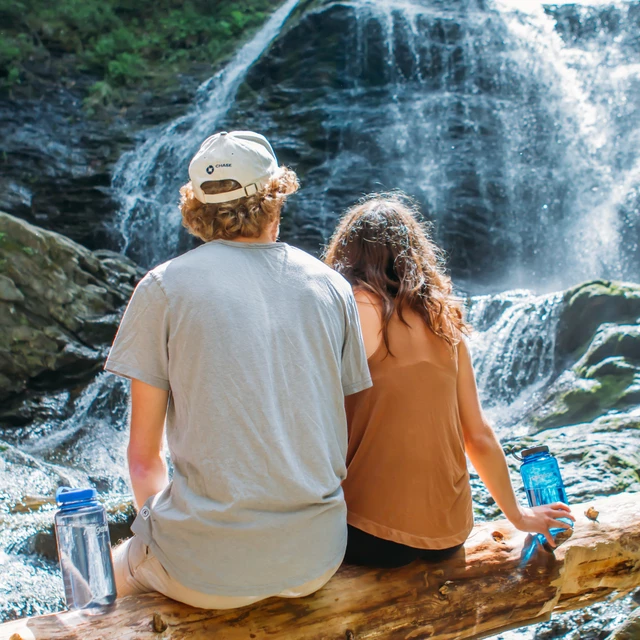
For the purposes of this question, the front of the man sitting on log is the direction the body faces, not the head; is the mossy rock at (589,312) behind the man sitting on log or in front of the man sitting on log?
in front

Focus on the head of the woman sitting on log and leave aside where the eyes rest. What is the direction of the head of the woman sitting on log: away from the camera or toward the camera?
away from the camera

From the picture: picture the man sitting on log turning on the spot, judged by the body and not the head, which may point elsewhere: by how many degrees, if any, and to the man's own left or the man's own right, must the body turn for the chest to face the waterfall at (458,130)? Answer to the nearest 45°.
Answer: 0° — they already face it

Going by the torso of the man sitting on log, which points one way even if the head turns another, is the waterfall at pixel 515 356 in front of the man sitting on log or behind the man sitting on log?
in front

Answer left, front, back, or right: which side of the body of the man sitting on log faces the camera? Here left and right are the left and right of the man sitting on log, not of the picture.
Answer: back

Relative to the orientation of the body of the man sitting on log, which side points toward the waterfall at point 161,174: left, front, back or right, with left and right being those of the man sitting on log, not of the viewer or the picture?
front

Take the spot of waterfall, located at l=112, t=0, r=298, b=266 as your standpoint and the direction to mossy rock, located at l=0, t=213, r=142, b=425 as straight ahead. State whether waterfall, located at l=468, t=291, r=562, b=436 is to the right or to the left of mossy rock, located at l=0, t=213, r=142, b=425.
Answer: left
